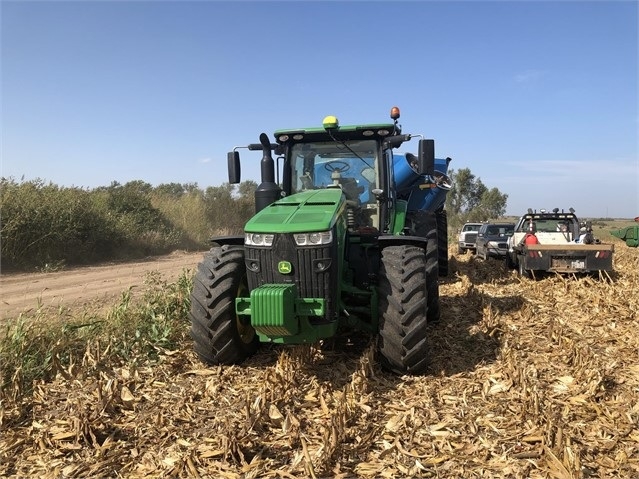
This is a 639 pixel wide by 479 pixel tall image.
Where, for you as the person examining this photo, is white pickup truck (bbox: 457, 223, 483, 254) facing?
facing the viewer

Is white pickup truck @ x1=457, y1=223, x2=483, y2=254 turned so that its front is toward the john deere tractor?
yes
